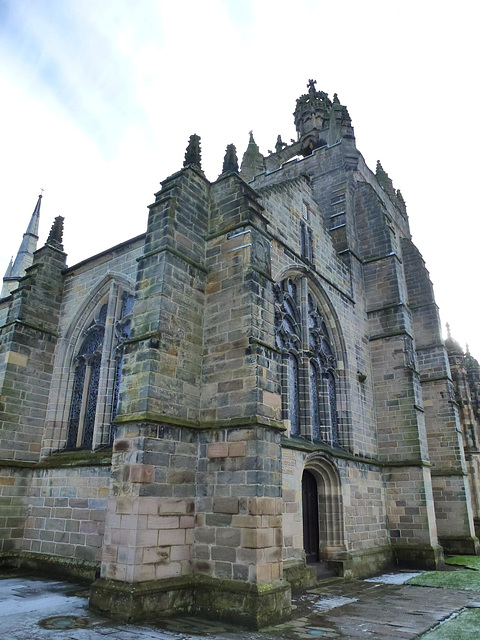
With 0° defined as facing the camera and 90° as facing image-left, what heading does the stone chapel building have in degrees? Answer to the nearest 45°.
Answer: approximately 315°
